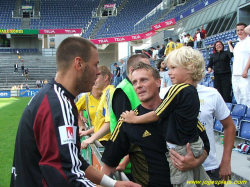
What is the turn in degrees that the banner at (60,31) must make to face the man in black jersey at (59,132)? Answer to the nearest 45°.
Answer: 0° — it already faces them

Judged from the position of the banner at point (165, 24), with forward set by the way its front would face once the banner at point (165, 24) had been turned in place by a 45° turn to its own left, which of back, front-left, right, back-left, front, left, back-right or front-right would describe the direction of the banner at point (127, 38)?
back-right

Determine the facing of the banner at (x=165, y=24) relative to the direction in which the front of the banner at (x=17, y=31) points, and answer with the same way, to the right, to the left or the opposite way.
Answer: to the right

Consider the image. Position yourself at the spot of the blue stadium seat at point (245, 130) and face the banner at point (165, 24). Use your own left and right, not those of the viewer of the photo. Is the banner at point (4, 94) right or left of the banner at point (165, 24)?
left

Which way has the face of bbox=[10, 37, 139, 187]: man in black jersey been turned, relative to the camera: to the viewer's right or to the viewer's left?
to the viewer's right

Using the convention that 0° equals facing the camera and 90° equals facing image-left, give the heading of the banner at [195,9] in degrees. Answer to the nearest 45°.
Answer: approximately 45°
